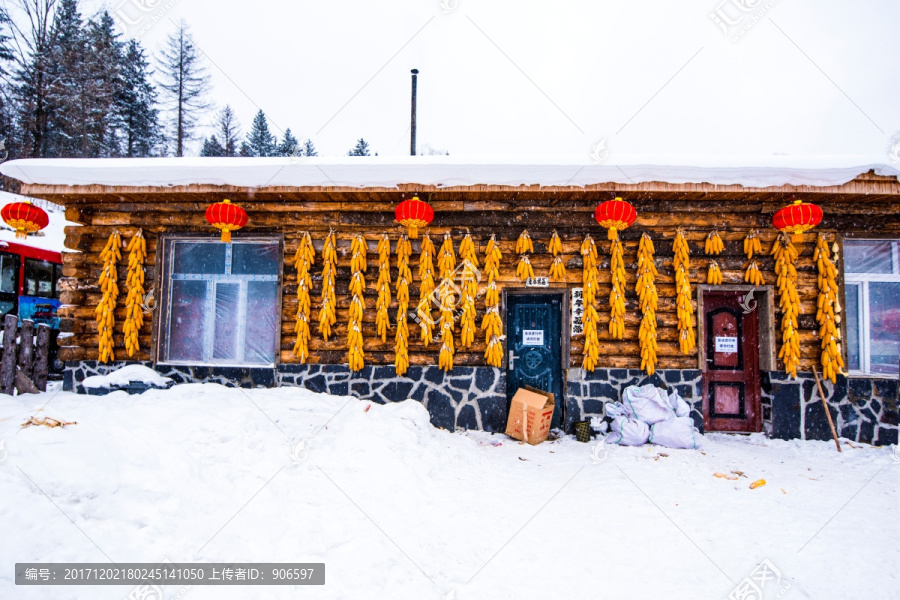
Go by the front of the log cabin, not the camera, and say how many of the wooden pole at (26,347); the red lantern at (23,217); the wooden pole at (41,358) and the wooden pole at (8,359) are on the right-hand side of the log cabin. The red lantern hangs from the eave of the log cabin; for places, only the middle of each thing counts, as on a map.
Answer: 4

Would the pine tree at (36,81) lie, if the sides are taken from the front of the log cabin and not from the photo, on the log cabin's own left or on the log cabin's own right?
on the log cabin's own right

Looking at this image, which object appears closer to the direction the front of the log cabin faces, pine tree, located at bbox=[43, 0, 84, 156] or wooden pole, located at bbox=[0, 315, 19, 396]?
the wooden pole

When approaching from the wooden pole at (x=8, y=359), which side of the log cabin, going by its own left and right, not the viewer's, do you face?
right

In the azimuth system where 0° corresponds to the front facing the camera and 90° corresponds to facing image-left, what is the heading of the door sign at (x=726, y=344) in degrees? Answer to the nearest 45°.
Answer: approximately 0°

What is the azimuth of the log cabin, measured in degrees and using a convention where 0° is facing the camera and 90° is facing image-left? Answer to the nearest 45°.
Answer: approximately 0°

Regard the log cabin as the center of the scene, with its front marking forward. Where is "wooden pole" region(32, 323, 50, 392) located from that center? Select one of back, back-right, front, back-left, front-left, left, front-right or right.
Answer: right

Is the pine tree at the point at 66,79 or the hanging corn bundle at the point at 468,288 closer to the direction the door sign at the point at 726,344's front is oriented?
the hanging corn bundle

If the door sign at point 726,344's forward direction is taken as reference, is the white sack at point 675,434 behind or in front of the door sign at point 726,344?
in front

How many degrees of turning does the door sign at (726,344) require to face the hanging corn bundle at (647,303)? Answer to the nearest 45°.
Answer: approximately 45° to its right

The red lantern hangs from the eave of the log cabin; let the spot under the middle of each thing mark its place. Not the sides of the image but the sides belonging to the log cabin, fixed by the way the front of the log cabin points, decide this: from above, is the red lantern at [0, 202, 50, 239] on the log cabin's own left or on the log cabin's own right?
on the log cabin's own right
